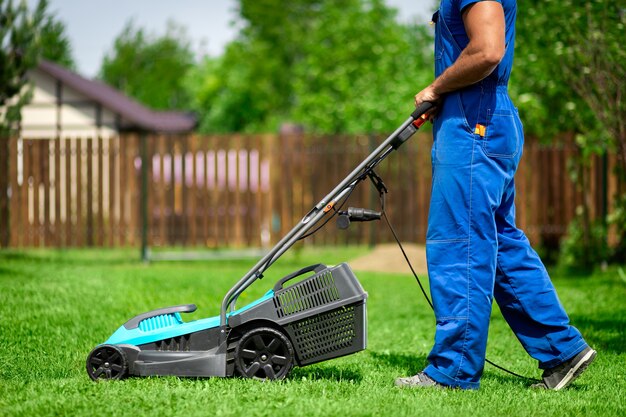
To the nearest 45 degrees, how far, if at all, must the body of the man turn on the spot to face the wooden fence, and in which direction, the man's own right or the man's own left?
approximately 45° to the man's own right

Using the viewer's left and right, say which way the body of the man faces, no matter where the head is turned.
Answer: facing to the left of the viewer

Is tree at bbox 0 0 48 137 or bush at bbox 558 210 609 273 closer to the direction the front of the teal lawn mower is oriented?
the tree

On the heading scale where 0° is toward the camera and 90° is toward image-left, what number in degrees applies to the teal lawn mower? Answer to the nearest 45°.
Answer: approximately 90°

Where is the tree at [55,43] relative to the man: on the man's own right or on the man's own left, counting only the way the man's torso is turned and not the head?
on the man's own right

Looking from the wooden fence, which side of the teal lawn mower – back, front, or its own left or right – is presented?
right

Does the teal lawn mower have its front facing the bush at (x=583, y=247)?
no

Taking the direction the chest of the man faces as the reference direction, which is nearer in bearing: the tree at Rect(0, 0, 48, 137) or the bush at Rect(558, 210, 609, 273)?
the tree

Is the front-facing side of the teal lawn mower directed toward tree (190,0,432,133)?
no

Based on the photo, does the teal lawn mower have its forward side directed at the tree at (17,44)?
no

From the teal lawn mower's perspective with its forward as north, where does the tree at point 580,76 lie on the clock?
The tree is roughly at 4 o'clock from the teal lawn mower.

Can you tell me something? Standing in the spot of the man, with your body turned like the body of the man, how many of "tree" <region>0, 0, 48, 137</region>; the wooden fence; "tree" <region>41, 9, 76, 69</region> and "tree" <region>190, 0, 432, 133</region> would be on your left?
0

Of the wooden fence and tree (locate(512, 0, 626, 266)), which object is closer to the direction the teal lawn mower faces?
the wooden fence

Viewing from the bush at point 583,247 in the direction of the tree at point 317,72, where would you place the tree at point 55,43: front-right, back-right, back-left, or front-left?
front-left

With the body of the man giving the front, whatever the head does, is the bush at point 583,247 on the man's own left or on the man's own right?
on the man's own right
